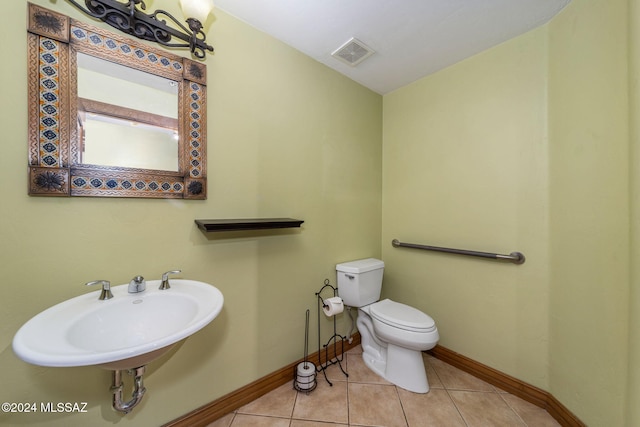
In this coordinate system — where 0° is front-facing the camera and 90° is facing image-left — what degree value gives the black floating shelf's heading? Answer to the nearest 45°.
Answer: approximately 315°

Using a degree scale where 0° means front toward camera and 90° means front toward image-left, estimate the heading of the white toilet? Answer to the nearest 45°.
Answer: approximately 315°

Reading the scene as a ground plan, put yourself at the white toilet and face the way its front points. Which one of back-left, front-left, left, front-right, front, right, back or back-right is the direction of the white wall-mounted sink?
right

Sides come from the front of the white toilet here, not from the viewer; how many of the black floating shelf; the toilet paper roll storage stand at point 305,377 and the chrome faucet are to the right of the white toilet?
3

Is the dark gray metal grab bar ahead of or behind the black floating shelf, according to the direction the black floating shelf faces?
ahead

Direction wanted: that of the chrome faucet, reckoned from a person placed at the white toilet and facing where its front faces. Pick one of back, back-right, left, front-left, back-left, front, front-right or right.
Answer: right

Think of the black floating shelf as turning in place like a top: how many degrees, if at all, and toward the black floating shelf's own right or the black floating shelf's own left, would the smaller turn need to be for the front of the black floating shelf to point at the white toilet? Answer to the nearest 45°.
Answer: approximately 45° to the black floating shelf's own left

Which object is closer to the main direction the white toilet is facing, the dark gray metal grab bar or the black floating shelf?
the dark gray metal grab bar

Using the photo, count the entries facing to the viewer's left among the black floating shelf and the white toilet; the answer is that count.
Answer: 0

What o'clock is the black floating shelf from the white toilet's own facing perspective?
The black floating shelf is roughly at 3 o'clock from the white toilet.
